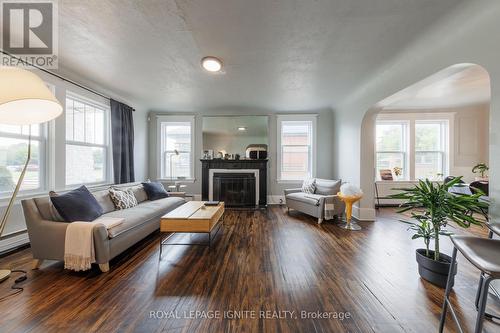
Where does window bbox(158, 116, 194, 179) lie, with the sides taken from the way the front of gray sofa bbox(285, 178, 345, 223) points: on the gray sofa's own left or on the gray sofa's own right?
on the gray sofa's own right

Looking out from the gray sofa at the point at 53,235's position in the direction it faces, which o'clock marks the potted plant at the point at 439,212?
The potted plant is roughly at 12 o'clock from the gray sofa.

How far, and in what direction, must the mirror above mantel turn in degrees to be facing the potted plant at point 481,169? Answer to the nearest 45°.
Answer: approximately 90° to its left

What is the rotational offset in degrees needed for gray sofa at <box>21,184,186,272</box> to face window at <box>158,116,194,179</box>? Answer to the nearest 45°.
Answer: approximately 90° to its left

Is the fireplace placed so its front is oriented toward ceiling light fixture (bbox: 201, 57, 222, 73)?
yes

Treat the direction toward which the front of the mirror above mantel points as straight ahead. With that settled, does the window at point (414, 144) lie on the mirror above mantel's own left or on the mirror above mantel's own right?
on the mirror above mantel's own left

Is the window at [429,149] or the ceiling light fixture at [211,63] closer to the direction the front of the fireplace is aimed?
the ceiling light fixture

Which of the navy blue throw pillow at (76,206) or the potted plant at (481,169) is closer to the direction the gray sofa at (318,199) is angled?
the navy blue throw pillow

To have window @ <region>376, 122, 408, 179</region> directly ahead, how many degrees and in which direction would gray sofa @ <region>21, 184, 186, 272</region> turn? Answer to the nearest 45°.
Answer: approximately 45° to its left

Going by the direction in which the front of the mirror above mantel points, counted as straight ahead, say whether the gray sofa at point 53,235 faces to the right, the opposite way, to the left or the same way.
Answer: to the left

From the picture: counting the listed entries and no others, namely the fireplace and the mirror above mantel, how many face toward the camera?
2

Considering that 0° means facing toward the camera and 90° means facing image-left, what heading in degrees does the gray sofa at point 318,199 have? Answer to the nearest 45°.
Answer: approximately 45°
